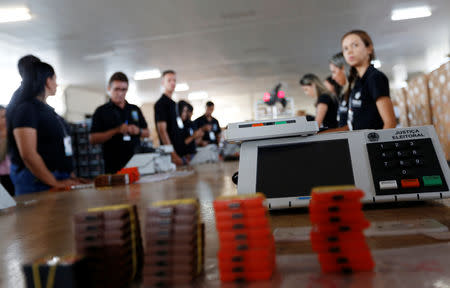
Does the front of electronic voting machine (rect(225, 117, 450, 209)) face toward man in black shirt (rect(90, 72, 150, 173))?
no

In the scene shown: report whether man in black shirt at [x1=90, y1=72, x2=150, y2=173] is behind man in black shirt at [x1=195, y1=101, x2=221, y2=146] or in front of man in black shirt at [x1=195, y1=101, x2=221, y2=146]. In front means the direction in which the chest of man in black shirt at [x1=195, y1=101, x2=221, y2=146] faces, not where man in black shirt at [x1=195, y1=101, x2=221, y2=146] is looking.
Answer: in front

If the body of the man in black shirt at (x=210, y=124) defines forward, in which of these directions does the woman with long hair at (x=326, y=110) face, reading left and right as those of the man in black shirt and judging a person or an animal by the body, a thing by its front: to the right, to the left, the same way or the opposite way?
to the right

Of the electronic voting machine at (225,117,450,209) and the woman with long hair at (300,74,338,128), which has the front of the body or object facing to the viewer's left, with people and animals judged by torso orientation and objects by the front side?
the woman with long hair

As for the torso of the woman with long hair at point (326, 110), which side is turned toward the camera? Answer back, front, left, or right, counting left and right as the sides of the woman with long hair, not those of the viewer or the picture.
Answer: left

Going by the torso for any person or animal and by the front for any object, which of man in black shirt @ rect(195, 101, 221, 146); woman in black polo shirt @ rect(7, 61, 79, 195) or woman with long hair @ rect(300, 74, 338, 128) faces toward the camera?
the man in black shirt

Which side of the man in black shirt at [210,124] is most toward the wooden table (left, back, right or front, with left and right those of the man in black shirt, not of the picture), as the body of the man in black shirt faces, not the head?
front

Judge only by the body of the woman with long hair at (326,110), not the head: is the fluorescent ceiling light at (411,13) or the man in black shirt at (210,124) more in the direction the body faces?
the man in black shirt

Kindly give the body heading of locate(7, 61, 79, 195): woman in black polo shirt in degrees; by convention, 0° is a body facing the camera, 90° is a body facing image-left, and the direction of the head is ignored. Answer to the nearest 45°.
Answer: approximately 270°

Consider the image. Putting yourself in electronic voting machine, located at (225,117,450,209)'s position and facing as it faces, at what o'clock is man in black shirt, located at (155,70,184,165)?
The man in black shirt is roughly at 5 o'clock from the electronic voting machine.

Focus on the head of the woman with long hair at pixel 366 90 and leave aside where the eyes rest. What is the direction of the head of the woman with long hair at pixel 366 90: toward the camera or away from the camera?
toward the camera

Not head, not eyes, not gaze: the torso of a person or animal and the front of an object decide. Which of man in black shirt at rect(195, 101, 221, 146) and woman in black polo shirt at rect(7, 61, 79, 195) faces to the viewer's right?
the woman in black polo shirt

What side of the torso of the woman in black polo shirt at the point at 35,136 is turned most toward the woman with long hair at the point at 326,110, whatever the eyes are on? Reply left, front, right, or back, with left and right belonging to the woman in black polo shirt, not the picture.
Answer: front

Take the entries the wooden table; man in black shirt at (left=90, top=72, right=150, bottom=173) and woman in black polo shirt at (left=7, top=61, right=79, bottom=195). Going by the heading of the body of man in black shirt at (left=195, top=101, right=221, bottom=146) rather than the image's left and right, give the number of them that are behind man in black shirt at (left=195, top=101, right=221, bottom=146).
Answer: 0

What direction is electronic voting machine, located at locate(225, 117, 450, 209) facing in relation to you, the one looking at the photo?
facing the viewer

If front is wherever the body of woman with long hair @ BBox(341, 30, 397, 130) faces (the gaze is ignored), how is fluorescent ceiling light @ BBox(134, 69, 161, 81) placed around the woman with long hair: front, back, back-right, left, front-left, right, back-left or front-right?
right

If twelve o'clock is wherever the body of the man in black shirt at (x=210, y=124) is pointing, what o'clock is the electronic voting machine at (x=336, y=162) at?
The electronic voting machine is roughly at 12 o'clock from the man in black shirt.

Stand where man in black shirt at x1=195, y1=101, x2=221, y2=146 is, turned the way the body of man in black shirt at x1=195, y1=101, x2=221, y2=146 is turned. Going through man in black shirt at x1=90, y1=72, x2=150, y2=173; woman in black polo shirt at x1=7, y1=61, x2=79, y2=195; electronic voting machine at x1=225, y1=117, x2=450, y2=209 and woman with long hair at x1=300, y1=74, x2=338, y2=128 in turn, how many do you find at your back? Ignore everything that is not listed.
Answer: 0
